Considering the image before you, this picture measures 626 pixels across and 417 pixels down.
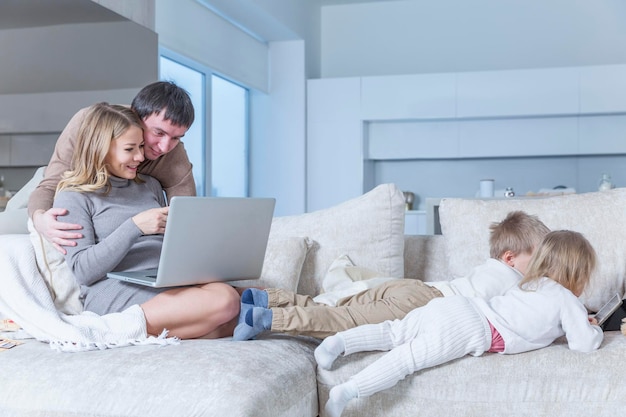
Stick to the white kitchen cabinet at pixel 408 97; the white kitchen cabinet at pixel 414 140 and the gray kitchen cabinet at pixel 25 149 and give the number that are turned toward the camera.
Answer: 3

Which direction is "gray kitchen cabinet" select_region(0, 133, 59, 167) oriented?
toward the camera

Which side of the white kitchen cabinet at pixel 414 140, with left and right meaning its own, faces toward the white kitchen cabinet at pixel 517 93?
left

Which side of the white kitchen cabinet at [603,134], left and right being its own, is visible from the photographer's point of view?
front

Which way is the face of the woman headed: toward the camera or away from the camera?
toward the camera

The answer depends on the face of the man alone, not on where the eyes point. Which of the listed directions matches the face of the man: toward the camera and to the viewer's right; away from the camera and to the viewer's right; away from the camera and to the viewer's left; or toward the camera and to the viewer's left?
toward the camera and to the viewer's right

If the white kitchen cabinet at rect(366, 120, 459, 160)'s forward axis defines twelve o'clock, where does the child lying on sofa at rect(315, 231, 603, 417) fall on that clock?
The child lying on sofa is roughly at 12 o'clock from the white kitchen cabinet.

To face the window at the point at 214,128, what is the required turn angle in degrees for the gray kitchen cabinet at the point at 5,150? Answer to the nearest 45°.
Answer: approximately 135° to its left

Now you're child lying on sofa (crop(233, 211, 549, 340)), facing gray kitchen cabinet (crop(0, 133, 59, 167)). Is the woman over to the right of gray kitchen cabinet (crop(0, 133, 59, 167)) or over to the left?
left

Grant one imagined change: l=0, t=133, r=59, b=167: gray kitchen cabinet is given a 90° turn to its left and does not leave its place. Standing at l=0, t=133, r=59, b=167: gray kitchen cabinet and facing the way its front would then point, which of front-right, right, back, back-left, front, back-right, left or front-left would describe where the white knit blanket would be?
right

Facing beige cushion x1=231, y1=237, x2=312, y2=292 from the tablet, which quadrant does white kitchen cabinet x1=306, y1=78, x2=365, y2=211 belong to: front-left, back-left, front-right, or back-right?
front-right

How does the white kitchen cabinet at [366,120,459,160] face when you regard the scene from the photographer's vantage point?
facing the viewer

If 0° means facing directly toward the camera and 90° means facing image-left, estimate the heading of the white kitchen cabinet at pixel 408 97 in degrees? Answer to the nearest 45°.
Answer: approximately 0°

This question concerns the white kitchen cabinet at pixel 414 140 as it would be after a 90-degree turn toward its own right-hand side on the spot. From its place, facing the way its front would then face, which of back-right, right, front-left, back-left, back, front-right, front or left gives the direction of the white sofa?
left

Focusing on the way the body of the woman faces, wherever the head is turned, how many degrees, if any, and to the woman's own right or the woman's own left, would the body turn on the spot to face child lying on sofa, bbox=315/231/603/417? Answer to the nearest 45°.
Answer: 0° — they already face them
